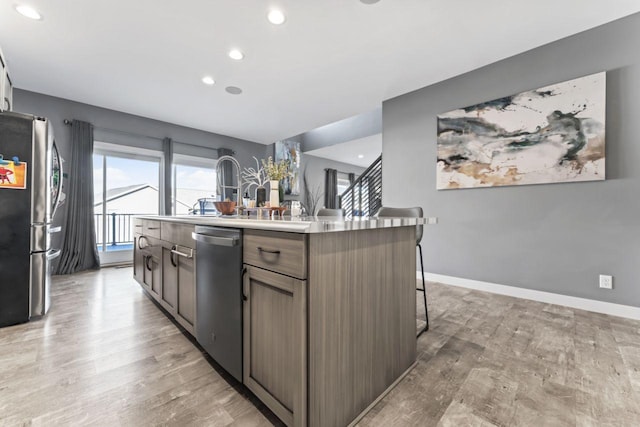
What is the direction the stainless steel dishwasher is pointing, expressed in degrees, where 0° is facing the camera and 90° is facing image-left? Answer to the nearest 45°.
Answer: approximately 45°

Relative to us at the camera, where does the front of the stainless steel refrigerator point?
facing to the right of the viewer

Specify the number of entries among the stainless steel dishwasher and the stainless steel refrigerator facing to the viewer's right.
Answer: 1

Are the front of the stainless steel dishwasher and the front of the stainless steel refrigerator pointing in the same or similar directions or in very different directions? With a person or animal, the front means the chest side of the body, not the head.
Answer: very different directions

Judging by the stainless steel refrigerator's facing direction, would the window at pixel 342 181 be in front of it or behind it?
in front

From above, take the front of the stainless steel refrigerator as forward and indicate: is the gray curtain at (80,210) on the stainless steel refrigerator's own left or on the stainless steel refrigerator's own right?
on the stainless steel refrigerator's own left
